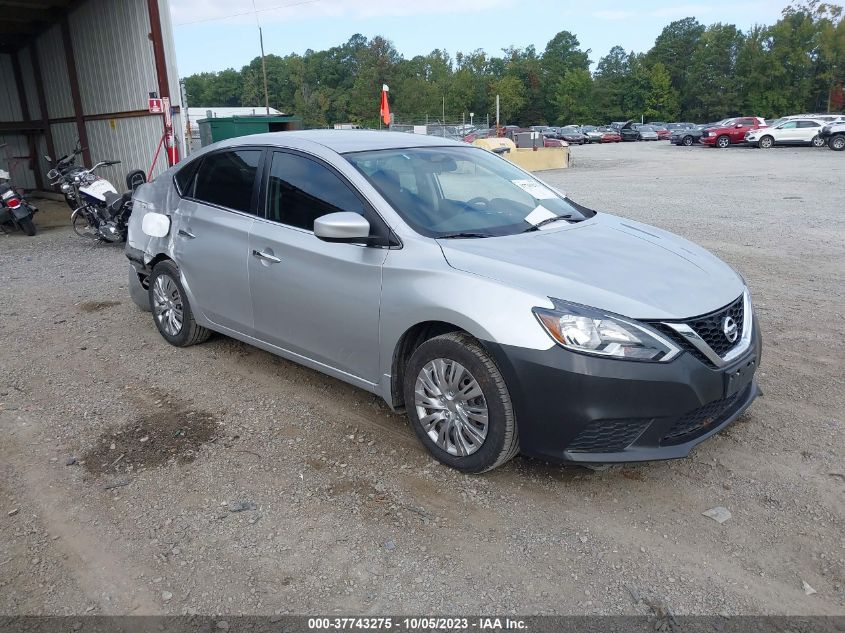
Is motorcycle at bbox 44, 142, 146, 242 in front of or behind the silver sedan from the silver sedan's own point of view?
behind

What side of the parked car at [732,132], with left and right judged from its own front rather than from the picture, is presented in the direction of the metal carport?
front

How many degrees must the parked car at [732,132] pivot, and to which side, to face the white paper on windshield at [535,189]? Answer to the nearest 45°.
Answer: approximately 45° to its left

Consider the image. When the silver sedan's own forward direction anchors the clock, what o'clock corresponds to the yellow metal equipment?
The yellow metal equipment is roughly at 8 o'clock from the silver sedan.

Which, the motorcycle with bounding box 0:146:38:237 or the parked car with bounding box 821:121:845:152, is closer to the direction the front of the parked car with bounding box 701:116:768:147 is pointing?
the motorcycle

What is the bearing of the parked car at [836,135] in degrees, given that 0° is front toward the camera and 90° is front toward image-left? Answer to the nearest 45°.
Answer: approximately 45°

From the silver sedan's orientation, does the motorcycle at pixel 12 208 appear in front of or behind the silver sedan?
behind

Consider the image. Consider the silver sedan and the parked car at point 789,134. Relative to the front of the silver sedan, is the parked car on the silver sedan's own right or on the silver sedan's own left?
on the silver sedan's own left

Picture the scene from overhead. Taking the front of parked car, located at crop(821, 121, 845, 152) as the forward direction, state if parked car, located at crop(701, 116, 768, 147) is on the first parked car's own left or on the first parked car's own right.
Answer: on the first parked car's own right

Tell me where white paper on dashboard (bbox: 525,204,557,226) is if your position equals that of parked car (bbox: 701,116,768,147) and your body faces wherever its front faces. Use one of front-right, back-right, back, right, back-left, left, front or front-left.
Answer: front-left

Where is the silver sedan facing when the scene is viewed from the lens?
facing the viewer and to the right of the viewer

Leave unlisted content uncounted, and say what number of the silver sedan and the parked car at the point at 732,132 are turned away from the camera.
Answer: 0
